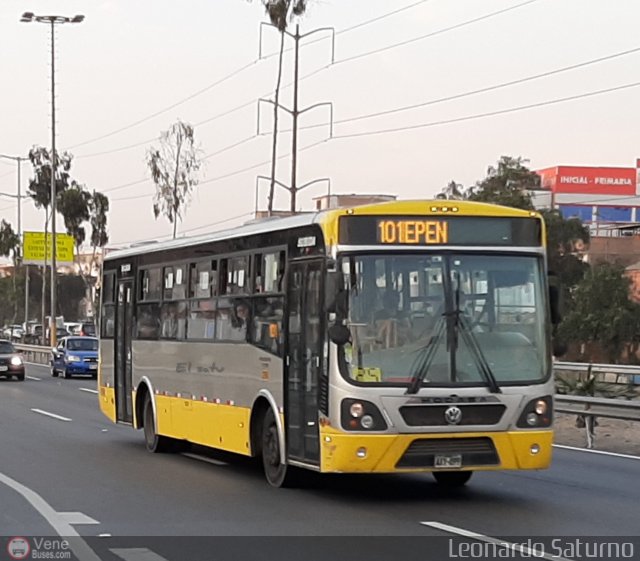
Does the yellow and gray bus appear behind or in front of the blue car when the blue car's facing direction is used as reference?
in front

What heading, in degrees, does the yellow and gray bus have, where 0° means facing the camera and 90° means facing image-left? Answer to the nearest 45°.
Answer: approximately 315°

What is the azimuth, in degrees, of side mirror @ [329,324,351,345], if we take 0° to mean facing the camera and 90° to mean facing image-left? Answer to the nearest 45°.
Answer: approximately 180°

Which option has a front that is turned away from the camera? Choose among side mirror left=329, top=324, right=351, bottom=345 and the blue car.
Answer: the side mirror

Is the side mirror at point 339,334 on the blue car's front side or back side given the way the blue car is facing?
on the front side
